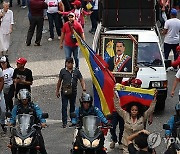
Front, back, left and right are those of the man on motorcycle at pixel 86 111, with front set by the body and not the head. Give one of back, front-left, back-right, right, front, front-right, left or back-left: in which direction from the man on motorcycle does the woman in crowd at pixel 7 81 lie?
back-right

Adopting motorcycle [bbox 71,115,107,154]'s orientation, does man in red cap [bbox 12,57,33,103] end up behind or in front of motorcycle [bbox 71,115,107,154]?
behind

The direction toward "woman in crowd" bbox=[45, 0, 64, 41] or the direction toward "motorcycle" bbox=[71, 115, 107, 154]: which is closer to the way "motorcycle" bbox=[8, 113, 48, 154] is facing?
the motorcycle

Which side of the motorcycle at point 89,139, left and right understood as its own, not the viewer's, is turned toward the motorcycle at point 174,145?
left

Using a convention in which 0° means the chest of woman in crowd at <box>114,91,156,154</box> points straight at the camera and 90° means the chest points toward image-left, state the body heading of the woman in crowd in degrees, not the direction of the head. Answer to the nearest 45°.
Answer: approximately 0°
